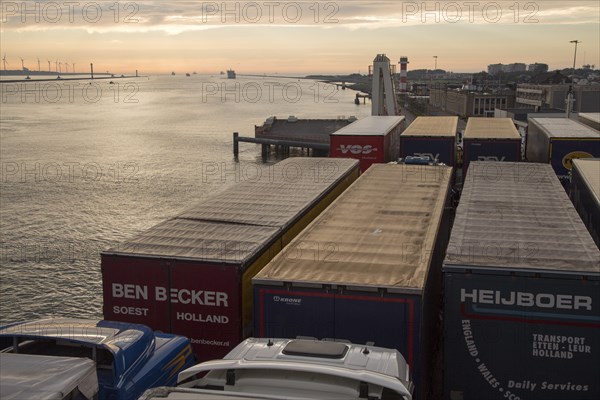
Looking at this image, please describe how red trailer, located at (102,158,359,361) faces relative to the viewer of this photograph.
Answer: facing away from the viewer and to the right of the viewer

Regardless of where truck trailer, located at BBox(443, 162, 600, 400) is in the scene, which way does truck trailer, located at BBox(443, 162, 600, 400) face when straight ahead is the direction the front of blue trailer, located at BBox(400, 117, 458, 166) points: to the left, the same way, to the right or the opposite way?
the same way

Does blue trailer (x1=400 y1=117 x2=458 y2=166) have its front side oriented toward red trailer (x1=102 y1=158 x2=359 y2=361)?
no

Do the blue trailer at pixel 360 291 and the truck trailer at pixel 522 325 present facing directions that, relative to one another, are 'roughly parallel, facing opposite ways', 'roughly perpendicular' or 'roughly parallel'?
roughly parallel

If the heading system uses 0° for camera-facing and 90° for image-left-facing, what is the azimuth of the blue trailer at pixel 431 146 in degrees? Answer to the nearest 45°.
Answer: approximately 180°

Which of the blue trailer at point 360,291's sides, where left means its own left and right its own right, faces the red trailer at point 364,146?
front

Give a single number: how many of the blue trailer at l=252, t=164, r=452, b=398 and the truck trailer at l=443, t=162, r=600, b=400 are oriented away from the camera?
2

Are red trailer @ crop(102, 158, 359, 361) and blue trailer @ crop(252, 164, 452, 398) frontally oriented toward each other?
no

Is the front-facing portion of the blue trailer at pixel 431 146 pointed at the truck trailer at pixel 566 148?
no

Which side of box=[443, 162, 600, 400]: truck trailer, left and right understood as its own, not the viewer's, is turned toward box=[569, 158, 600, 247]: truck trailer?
right

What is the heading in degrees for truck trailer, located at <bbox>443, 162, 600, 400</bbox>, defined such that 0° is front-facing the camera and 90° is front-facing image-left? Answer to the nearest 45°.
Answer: approximately 180°

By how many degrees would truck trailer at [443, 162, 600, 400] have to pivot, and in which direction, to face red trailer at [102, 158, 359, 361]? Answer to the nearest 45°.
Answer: approximately 90° to its left

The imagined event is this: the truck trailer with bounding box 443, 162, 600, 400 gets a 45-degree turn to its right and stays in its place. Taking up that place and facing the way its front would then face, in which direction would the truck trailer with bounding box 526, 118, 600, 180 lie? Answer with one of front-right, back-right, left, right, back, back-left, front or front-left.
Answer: front-left

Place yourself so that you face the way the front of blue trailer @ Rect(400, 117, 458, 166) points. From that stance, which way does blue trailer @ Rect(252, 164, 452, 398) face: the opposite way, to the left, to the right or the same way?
the same way

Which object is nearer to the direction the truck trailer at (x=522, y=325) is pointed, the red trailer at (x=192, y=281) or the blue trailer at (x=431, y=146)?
the blue trailer

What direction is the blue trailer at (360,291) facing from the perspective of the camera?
away from the camera

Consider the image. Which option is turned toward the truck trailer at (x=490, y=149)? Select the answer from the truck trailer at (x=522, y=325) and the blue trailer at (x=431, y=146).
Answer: the truck trailer at (x=522, y=325)

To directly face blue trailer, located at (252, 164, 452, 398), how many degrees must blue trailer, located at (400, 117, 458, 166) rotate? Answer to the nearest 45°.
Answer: approximately 180°

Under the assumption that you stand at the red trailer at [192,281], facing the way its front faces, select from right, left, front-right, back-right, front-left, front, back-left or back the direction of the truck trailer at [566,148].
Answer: front

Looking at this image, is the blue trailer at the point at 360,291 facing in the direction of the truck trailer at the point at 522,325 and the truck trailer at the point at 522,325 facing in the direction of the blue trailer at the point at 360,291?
no

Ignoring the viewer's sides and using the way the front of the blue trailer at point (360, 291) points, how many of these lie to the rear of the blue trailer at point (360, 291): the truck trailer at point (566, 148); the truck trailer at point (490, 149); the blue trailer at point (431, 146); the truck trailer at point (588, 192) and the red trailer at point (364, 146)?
0
